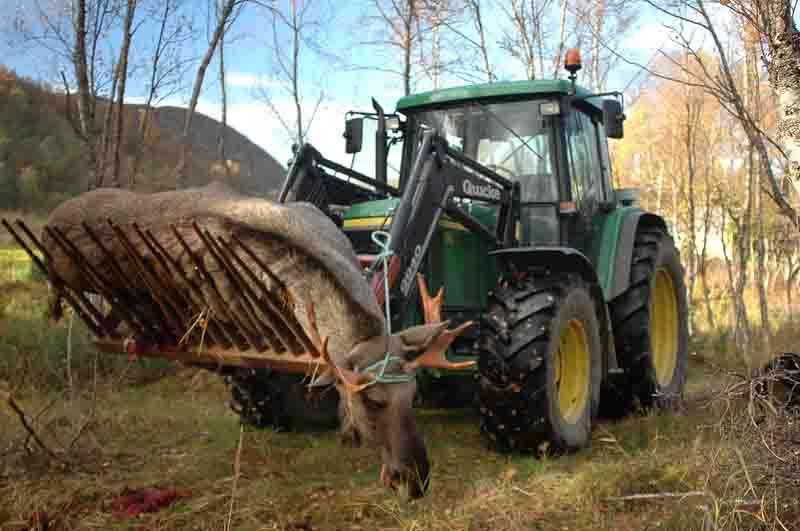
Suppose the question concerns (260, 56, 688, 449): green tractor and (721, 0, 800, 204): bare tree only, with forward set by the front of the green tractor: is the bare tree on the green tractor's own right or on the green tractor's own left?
on the green tractor's own left

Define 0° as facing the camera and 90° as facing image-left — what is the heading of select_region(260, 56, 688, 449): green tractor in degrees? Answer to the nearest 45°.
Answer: approximately 45°
